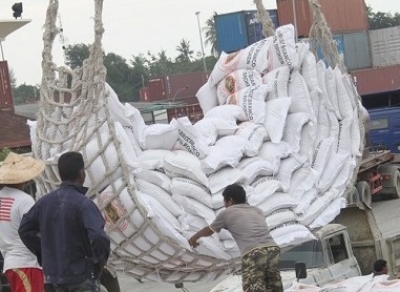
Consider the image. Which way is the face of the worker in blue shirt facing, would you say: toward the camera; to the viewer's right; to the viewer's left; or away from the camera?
away from the camera

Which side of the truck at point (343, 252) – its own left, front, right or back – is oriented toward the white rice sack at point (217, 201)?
front

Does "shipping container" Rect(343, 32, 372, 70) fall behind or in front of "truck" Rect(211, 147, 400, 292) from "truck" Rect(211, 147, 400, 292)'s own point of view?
behind

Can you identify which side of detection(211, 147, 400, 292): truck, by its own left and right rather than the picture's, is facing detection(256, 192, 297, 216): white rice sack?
front

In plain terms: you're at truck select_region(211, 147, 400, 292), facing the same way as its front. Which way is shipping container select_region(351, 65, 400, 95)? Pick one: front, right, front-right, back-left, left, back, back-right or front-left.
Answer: back-right

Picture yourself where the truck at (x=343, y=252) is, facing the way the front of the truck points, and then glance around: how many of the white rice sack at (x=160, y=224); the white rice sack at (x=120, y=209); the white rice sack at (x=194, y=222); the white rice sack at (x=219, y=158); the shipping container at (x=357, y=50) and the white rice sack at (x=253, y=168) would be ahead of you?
5

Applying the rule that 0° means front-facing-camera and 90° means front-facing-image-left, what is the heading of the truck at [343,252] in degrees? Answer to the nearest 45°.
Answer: approximately 45°

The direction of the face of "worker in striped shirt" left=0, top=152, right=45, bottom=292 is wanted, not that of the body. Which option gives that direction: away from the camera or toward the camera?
away from the camera

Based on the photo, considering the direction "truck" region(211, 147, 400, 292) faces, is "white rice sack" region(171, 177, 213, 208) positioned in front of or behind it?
in front

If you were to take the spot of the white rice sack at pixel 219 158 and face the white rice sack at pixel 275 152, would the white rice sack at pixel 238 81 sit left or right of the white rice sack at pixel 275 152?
left
